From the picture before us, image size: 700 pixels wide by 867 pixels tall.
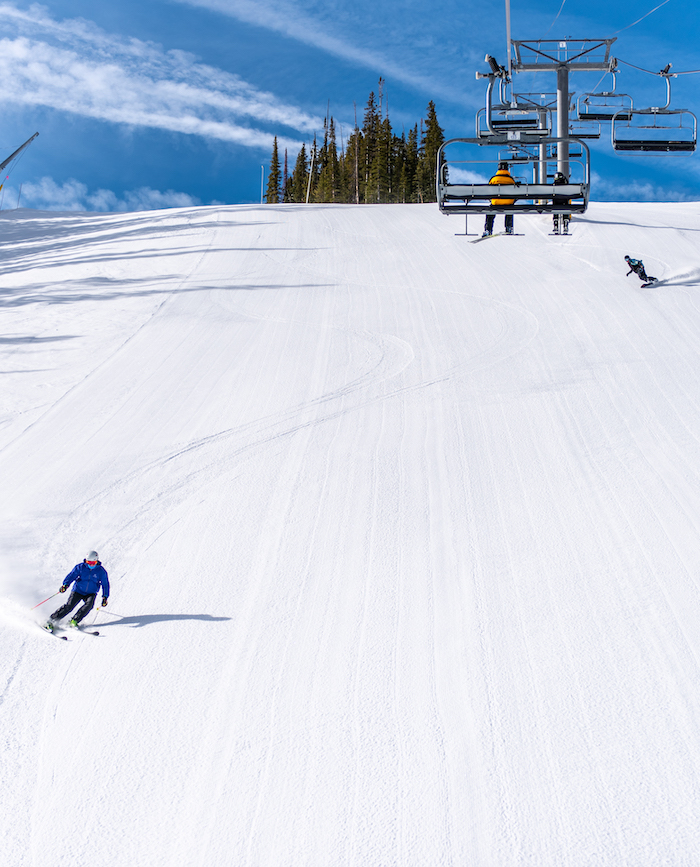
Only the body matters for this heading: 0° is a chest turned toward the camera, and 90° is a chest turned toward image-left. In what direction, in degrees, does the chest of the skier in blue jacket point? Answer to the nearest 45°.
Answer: approximately 0°

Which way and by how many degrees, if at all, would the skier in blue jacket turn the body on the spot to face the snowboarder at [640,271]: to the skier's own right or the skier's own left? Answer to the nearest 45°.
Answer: approximately 135° to the skier's own left
